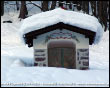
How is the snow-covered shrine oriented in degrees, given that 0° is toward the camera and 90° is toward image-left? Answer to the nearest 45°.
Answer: approximately 0°
